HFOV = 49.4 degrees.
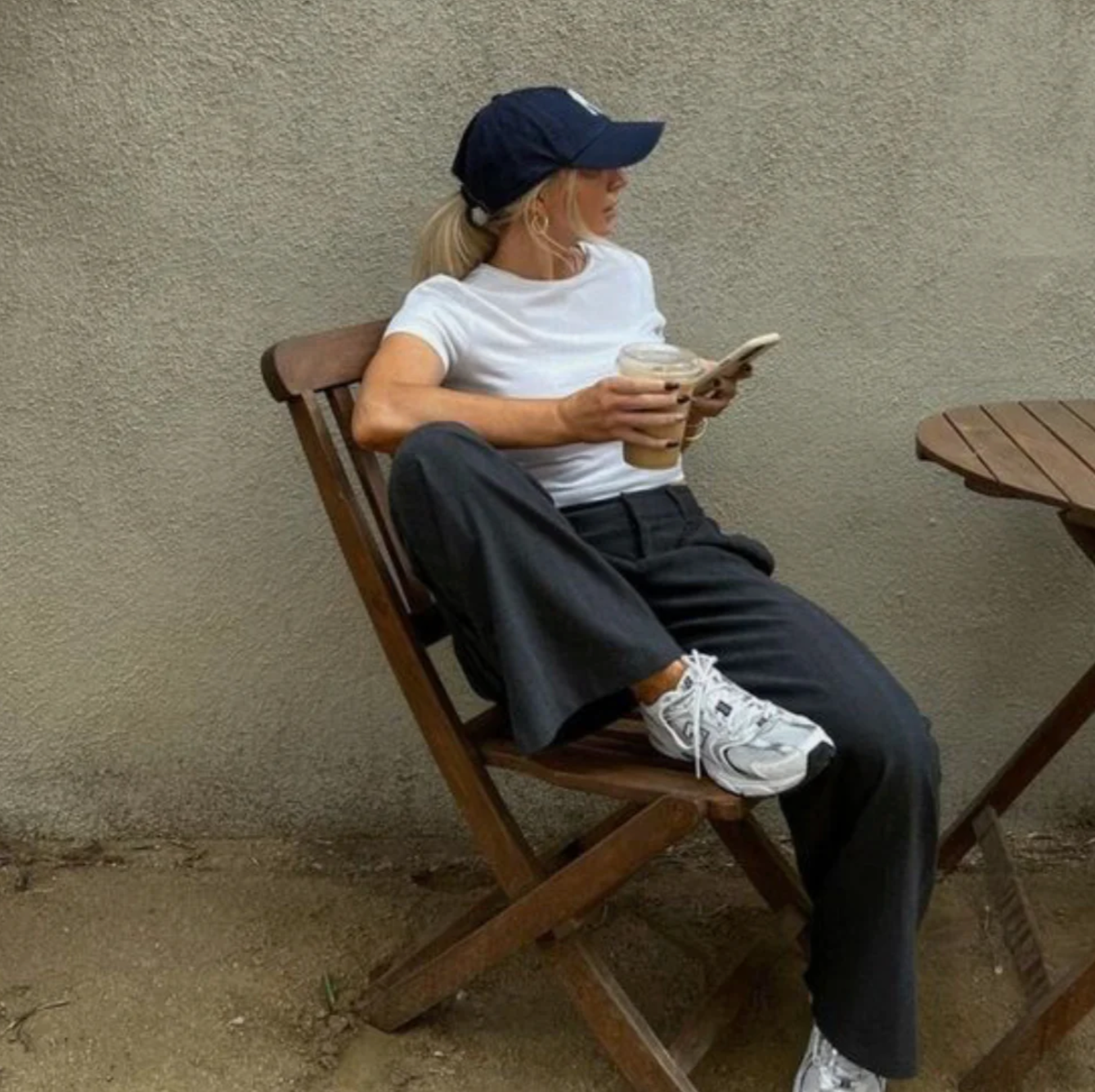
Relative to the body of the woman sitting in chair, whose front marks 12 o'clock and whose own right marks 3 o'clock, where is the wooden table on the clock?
The wooden table is roughly at 10 o'clock from the woman sitting in chair.

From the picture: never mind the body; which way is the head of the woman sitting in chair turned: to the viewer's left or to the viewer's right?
to the viewer's right

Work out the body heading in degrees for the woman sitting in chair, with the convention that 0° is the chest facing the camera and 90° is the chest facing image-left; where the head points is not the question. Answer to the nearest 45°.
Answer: approximately 315°
